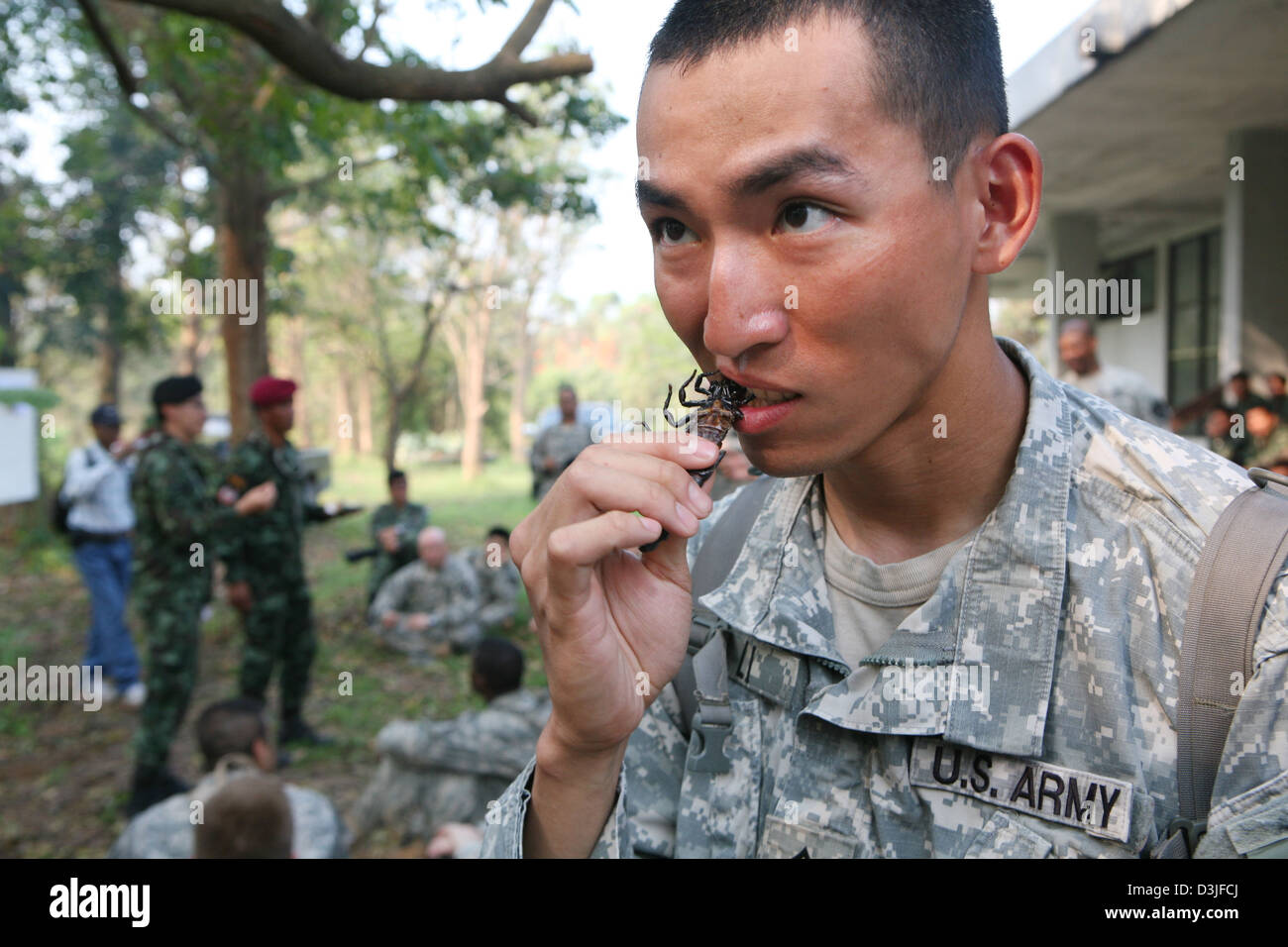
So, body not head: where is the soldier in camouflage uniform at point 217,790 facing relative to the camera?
away from the camera

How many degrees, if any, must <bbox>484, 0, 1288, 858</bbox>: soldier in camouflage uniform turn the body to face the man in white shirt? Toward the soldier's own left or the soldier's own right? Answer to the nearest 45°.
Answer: approximately 90° to the soldier's own right

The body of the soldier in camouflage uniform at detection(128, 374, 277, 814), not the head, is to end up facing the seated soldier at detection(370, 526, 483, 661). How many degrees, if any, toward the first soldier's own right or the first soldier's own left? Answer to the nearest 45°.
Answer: approximately 45° to the first soldier's own left

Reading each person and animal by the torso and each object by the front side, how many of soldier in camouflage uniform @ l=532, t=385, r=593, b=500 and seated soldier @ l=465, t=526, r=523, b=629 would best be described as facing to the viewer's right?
0

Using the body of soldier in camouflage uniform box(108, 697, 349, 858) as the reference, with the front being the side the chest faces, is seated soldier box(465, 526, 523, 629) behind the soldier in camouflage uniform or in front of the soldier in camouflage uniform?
in front

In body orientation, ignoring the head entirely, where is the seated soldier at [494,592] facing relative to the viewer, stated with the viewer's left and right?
facing the viewer and to the left of the viewer

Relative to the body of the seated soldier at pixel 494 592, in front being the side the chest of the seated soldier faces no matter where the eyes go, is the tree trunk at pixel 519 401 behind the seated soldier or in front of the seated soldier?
behind

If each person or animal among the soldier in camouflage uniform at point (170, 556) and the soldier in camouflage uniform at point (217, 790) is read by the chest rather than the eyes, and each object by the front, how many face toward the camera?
0
